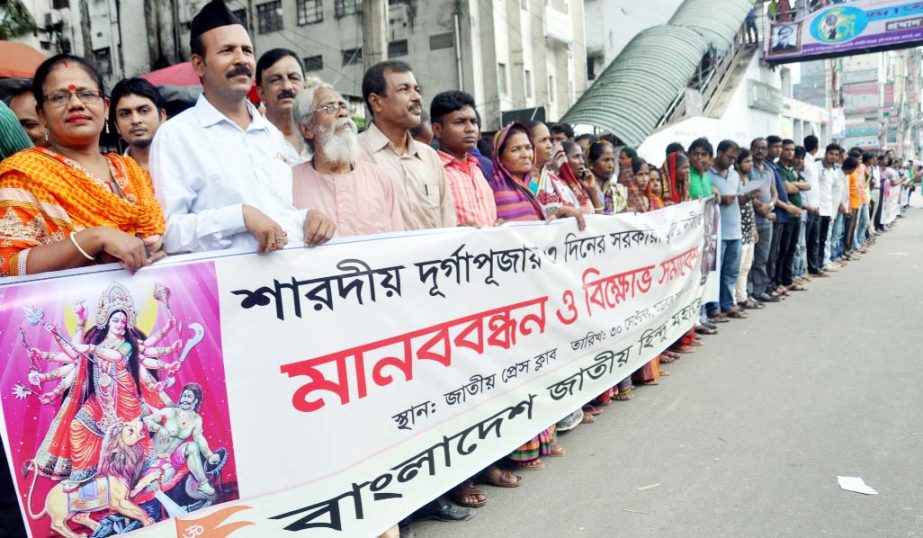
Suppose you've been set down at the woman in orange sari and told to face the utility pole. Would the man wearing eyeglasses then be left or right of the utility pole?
right

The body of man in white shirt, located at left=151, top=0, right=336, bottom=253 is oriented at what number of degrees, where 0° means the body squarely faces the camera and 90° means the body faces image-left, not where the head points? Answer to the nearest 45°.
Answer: approximately 315°

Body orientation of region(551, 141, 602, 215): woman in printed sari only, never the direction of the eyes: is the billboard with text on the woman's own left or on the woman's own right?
on the woman's own left

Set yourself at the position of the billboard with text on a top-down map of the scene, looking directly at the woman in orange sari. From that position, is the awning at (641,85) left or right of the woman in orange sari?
right

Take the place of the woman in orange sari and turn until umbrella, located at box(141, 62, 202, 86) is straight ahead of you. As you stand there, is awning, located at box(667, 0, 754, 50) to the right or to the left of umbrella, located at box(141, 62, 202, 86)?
right
